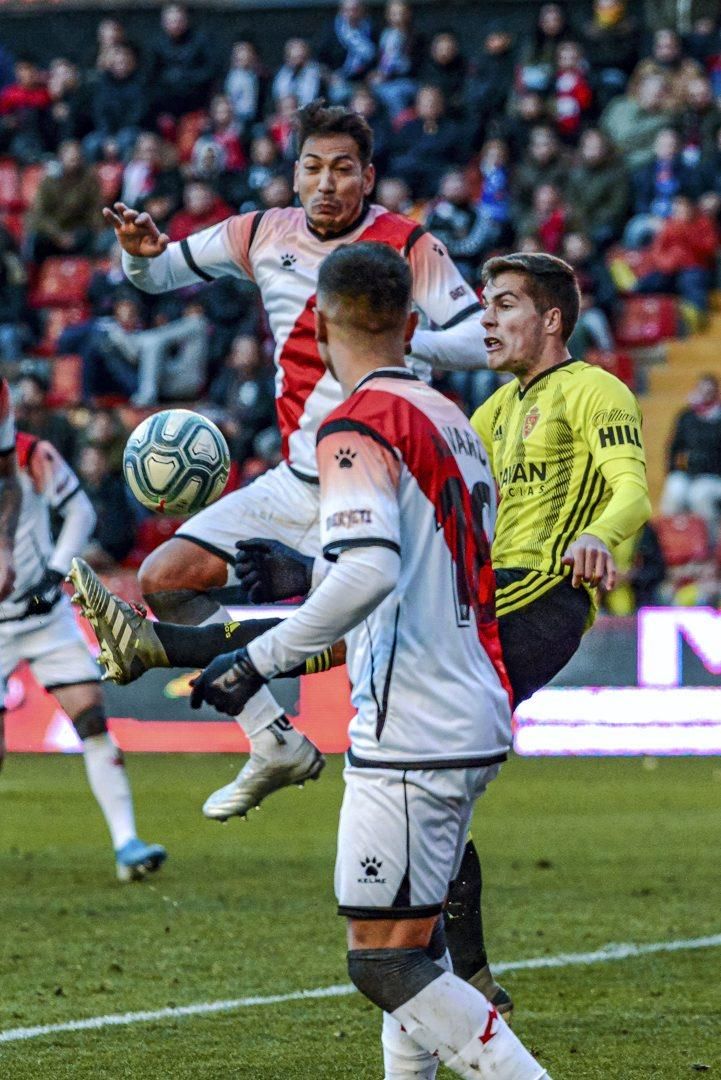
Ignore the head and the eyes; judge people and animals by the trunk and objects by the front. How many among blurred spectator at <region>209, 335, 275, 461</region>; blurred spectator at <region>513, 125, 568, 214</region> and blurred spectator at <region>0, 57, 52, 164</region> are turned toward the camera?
3

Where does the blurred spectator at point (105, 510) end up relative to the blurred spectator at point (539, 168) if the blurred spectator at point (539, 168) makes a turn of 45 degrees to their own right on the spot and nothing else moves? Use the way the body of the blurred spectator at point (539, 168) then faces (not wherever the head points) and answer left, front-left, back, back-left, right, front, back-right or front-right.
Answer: front

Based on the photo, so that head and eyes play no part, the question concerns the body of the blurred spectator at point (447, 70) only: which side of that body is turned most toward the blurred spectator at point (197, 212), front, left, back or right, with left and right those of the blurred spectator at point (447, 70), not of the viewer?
right

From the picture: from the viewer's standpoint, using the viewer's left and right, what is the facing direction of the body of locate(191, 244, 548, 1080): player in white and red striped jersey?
facing away from the viewer and to the left of the viewer

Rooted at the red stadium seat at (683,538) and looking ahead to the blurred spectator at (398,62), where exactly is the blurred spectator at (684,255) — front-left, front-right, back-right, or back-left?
front-right

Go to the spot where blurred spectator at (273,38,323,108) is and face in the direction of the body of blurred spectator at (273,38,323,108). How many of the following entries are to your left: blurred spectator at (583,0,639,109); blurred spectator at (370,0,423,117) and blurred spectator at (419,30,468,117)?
3

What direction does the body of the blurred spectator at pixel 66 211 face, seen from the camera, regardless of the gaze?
toward the camera

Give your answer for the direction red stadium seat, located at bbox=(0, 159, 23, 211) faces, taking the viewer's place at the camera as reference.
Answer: facing the viewer

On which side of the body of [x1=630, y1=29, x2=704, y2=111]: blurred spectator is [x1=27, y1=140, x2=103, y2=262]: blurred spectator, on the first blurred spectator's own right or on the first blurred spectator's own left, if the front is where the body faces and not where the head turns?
on the first blurred spectator's own right
